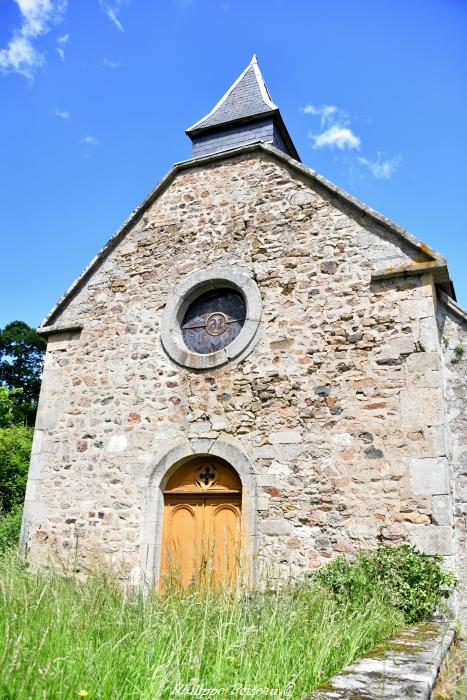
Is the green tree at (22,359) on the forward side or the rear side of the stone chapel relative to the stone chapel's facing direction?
on the rear side

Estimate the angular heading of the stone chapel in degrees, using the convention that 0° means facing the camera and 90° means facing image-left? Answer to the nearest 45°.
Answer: approximately 0°

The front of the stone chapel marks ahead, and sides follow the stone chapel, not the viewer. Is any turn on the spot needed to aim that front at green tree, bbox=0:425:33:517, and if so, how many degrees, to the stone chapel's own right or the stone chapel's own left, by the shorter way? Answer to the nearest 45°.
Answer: approximately 135° to the stone chapel's own right

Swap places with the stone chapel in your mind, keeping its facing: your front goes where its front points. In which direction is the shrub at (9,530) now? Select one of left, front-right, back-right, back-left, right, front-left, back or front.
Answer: back-right
